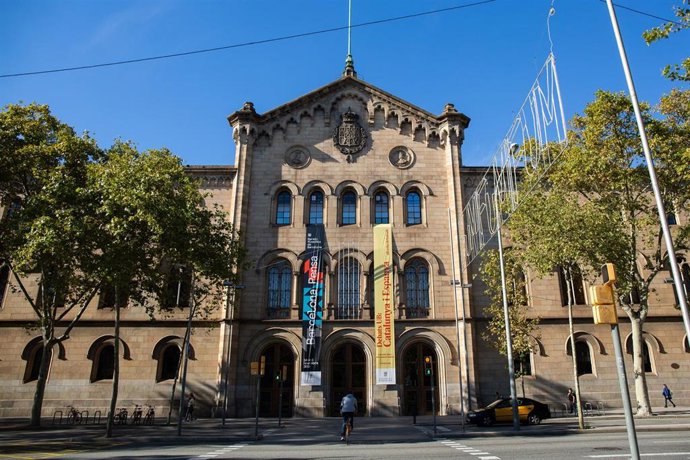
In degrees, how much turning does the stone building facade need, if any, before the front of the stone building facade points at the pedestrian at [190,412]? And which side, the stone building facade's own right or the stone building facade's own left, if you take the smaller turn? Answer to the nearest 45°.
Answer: approximately 90° to the stone building facade's own right

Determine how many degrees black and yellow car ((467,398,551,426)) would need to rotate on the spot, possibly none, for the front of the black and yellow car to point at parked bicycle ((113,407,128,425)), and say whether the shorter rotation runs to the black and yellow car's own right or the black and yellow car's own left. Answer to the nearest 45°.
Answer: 0° — it already faces it

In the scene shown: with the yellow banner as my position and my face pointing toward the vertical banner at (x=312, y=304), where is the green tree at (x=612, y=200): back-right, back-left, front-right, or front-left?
back-left

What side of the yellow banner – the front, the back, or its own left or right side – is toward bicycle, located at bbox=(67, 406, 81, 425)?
right

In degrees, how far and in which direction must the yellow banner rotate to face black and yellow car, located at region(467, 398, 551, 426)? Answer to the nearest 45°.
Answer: approximately 45° to its left

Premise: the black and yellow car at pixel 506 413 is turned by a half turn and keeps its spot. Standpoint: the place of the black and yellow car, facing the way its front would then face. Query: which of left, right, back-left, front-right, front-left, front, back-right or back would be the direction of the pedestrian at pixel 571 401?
front-left

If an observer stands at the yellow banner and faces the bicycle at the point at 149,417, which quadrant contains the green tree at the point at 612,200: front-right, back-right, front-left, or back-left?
back-left

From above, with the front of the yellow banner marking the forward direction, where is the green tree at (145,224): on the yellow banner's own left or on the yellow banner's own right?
on the yellow banner's own right

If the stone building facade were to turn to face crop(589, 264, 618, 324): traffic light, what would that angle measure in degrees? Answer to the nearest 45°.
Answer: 0° — it already faces it

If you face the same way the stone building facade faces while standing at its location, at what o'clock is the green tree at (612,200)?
The green tree is roughly at 10 o'clock from the stone building facade.

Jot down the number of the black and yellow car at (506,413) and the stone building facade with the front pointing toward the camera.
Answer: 1

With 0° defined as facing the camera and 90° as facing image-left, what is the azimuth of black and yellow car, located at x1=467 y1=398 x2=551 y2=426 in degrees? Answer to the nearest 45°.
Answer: approximately 90°

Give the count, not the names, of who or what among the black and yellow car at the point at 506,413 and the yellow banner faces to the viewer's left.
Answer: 1

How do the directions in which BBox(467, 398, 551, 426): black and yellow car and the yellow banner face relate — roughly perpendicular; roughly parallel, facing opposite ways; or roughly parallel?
roughly perpendicular
